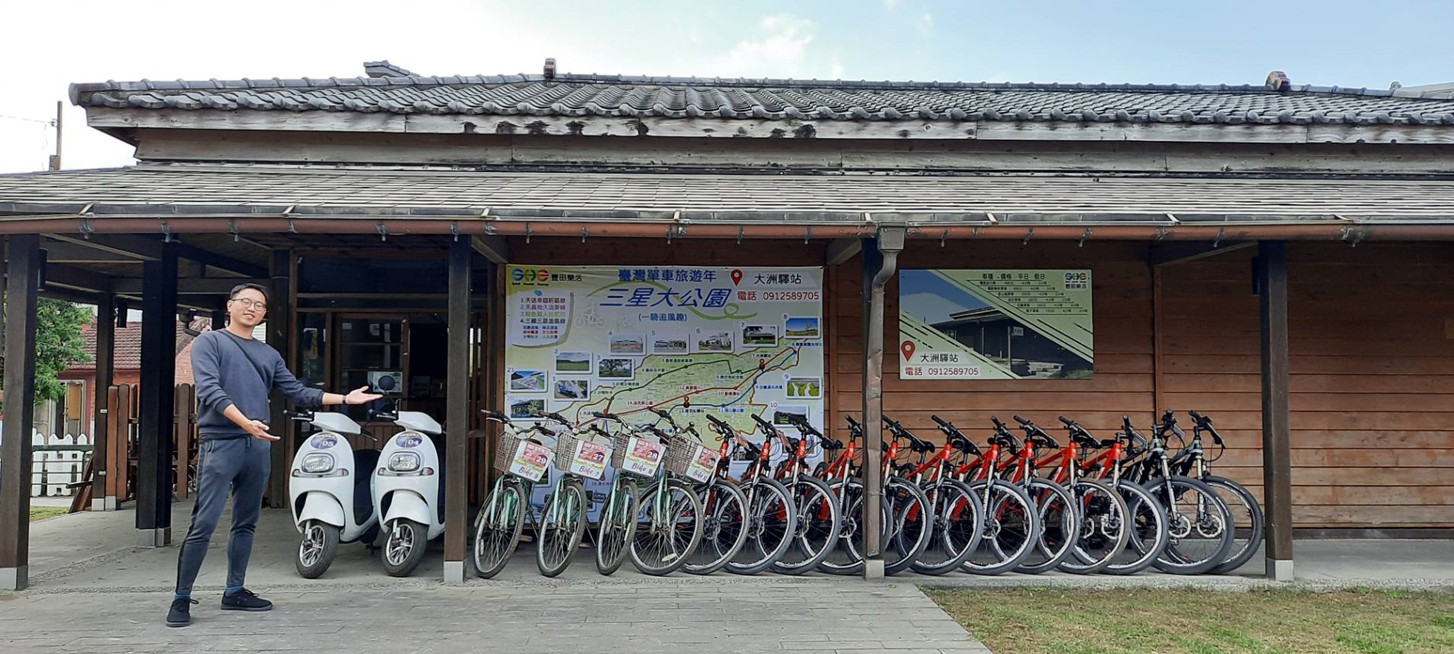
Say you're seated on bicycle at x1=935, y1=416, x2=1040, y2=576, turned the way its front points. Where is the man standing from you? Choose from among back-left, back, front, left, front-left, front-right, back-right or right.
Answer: right

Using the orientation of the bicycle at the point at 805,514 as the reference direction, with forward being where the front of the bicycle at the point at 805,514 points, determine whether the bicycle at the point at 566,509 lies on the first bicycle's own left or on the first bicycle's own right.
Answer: on the first bicycle's own right

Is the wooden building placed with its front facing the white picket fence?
no

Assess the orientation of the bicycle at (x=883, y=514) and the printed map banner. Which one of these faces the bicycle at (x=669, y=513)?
the printed map banner

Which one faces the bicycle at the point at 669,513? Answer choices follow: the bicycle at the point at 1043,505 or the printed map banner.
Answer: the printed map banner

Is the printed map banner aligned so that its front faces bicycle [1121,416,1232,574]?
no

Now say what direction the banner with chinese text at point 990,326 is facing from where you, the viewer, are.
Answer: facing the viewer

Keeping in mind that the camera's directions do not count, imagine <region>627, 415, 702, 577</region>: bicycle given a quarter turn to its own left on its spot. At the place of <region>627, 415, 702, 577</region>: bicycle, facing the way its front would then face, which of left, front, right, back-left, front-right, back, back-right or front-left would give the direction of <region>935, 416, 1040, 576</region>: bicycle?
front-right

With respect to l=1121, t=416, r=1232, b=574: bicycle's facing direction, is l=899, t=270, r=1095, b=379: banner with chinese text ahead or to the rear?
to the rear

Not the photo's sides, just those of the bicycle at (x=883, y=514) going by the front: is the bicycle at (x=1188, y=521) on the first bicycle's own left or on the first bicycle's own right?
on the first bicycle's own left

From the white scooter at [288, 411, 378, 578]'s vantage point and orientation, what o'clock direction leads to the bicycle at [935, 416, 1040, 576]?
The bicycle is roughly at 8 o'clock from the white scooter.

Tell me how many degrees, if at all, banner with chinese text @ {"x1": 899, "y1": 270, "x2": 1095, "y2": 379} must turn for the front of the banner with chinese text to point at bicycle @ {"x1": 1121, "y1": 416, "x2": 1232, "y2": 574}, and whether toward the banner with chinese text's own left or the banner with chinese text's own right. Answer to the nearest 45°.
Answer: approximately 45° to the banner with chinese text's own left

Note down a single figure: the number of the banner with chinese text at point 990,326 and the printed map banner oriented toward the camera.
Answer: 2

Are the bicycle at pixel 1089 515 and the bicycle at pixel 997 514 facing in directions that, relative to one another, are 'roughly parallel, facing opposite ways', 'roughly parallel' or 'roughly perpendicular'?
roughly parallel

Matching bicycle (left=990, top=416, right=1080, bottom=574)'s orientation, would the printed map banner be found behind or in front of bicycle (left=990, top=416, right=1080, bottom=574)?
behind
